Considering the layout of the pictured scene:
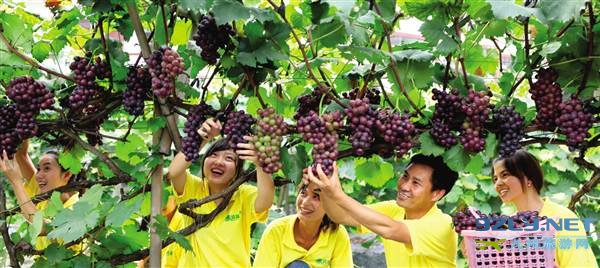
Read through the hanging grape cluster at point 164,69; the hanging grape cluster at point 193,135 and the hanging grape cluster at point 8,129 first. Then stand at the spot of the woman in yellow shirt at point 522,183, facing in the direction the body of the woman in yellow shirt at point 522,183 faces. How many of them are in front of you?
3

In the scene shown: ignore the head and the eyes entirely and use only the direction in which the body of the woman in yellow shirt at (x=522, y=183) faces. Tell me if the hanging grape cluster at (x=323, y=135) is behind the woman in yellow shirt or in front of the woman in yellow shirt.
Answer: in front

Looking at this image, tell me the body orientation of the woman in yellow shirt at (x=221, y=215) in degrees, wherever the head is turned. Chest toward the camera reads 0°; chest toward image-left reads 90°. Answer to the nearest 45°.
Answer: approximately 0°

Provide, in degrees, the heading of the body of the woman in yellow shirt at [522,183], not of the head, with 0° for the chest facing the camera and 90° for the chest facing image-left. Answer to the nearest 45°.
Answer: approximately 45°

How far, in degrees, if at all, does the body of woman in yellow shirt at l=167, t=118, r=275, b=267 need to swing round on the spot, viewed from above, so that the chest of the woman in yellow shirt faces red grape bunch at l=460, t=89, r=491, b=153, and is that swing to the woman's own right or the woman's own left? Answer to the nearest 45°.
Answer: approximately 45° to the woman's own left

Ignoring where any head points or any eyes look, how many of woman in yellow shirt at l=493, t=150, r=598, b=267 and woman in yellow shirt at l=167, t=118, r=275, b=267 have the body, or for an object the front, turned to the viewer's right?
0

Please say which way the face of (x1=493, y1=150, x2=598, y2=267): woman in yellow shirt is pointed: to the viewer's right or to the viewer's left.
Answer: to the viewer's left

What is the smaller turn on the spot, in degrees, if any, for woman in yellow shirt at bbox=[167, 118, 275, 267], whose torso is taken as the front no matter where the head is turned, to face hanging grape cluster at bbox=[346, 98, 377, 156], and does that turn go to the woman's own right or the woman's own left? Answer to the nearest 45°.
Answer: approximately 45° to the woman's own left
